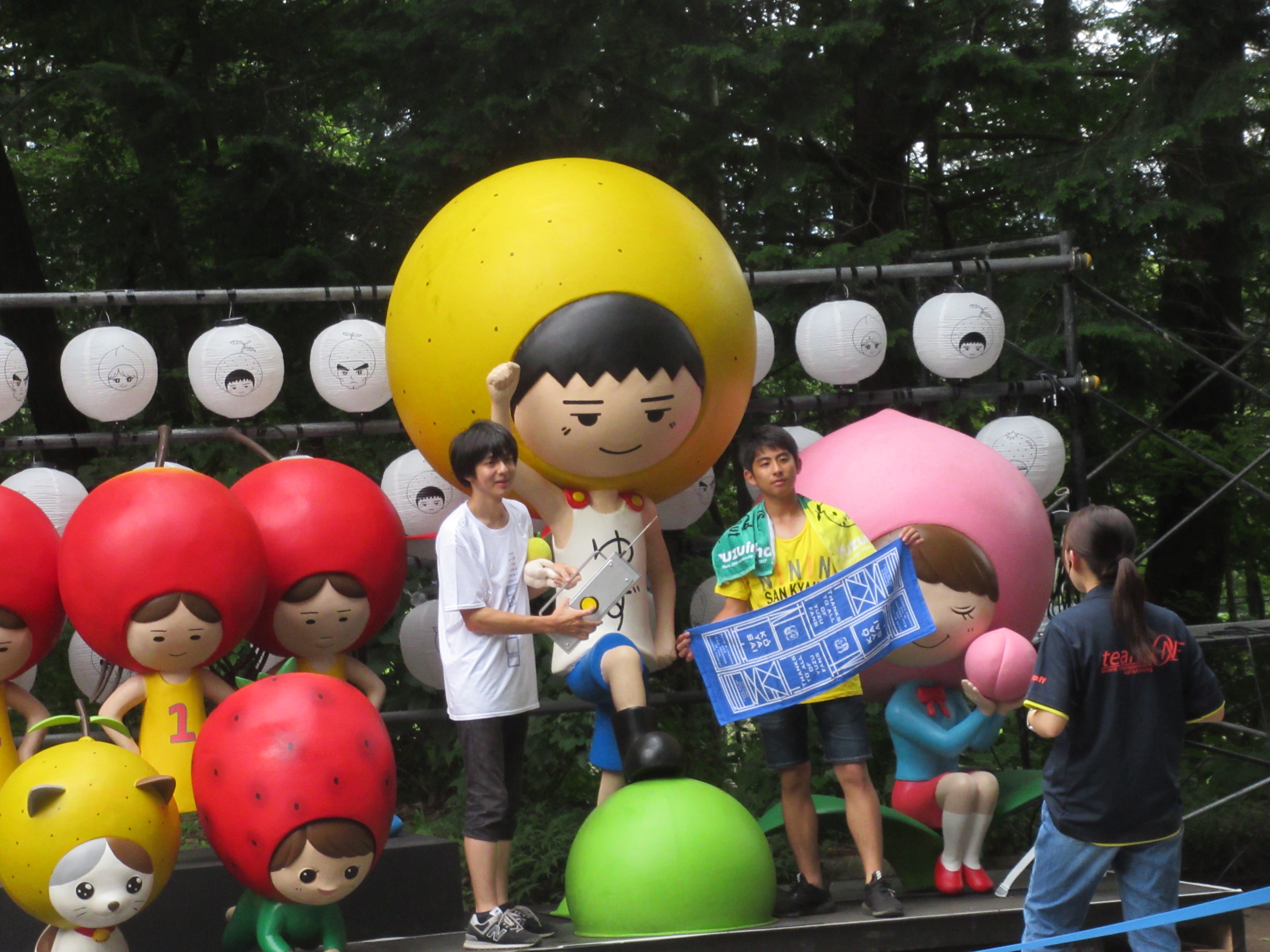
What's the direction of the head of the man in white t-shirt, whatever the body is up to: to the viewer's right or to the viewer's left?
to the viewer's right

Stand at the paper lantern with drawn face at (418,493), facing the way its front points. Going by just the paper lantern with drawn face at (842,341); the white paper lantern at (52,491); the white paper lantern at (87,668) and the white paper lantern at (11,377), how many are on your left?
1

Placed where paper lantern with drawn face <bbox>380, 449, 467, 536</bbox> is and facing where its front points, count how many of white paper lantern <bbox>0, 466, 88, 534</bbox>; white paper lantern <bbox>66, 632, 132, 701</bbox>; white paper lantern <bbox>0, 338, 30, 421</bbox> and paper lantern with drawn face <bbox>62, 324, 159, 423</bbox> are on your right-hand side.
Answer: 4

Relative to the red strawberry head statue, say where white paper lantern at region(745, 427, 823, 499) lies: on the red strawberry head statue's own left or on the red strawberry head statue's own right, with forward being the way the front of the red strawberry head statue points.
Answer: on the red strawberry head statue's own left

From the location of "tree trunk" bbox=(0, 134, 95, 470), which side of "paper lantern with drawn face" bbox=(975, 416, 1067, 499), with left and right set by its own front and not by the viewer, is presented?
right

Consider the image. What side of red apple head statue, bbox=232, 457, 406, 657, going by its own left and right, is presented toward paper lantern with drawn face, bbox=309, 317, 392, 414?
back

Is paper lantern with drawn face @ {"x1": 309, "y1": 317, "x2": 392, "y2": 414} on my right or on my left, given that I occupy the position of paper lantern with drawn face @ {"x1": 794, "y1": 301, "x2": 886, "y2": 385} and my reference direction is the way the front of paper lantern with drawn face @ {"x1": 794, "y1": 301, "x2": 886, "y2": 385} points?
on my right

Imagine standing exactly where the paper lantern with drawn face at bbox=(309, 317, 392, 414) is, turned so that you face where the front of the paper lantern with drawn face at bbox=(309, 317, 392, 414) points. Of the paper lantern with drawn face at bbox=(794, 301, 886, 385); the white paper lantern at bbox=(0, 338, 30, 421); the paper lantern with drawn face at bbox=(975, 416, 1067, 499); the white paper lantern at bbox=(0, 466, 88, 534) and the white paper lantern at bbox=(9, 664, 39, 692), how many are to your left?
2

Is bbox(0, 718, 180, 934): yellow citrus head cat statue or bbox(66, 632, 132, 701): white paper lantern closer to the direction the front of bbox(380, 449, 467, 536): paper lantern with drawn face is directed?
the yellow citrus head cat statue
